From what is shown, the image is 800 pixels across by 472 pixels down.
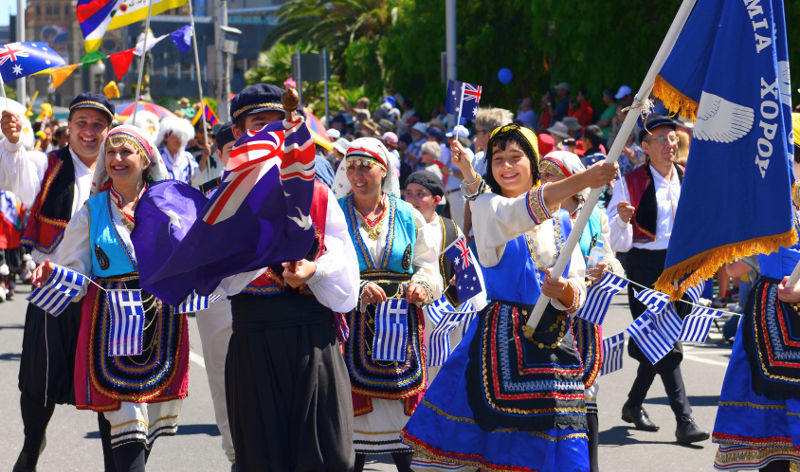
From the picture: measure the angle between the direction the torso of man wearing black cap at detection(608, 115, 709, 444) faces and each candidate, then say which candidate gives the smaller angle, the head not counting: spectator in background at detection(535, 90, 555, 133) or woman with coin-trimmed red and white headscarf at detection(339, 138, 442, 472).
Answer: the woman with coin-trimmed red and white headscarf

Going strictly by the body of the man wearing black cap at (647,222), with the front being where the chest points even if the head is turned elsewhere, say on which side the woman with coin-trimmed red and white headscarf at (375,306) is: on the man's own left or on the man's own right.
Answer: on the man's own right

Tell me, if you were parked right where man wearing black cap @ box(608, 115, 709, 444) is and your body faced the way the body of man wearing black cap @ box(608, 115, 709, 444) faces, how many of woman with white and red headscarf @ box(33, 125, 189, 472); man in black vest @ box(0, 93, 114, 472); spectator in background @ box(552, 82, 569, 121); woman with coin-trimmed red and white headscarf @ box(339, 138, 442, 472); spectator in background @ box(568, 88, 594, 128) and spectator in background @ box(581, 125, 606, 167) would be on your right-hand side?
3

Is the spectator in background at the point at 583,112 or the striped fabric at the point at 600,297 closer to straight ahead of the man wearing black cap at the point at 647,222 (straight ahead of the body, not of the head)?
the striped fabric

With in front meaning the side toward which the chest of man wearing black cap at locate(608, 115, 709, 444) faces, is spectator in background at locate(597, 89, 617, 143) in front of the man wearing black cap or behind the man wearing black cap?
behind

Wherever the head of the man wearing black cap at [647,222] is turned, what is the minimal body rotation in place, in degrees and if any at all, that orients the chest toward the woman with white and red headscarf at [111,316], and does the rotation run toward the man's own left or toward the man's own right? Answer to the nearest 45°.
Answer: approximately 90° to the man's own right

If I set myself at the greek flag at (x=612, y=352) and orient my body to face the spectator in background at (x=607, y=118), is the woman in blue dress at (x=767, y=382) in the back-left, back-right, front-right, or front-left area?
back-right

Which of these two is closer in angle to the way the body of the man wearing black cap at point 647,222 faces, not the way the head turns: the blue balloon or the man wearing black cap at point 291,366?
the man wearing black cap
